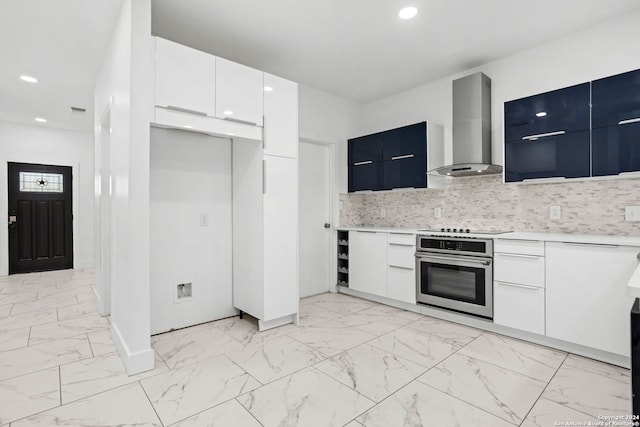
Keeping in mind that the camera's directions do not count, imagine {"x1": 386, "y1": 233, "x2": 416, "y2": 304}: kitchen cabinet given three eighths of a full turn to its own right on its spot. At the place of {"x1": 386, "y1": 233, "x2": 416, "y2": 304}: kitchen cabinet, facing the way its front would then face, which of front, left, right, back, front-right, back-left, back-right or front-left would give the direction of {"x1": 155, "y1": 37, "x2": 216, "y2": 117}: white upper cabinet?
back-left

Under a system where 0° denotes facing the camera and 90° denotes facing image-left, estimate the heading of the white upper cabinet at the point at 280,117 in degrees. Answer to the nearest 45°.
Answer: approximately 315°

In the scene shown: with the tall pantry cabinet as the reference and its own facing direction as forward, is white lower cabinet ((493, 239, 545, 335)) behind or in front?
in front

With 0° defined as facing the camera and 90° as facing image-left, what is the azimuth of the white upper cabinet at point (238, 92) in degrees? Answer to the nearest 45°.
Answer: approximately 315°

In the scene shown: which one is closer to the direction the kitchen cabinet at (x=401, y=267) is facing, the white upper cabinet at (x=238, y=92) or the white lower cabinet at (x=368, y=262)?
the white upper cabinet

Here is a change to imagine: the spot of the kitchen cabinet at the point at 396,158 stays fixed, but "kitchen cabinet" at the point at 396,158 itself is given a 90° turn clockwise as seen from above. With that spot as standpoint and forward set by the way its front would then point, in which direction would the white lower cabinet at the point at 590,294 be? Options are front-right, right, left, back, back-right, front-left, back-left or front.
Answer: back

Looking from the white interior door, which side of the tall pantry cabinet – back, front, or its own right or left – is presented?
left

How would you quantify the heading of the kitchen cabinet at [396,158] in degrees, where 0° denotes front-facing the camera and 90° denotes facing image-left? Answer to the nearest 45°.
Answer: approximately 45°

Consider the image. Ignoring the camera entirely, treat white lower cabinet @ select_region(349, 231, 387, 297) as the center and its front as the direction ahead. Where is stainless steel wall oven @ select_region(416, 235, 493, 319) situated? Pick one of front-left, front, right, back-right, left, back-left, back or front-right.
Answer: left

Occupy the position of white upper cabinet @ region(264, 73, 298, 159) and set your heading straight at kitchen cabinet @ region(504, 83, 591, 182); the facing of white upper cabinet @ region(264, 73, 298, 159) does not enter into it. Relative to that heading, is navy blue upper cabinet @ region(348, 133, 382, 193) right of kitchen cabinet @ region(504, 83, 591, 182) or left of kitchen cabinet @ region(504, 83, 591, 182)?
left

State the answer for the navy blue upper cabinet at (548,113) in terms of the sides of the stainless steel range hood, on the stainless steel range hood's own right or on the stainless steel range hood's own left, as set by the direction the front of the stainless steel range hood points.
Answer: on the stainless steel range hood's own left

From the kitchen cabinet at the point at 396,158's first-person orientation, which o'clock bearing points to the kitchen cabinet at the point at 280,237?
the kitchen cabinet at the point at 280,237 is roughly at 12 o'clock from the kitchen cabinet at the point at 396,158.

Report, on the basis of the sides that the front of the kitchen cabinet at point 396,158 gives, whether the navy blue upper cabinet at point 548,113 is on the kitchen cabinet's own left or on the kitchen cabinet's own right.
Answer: on the kitchen cabinet's own left

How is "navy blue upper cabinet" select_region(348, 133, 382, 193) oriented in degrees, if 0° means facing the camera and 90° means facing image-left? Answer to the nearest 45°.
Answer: approximately 45°

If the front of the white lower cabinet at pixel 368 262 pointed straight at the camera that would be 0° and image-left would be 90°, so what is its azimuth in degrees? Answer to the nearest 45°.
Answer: approximately 45°
